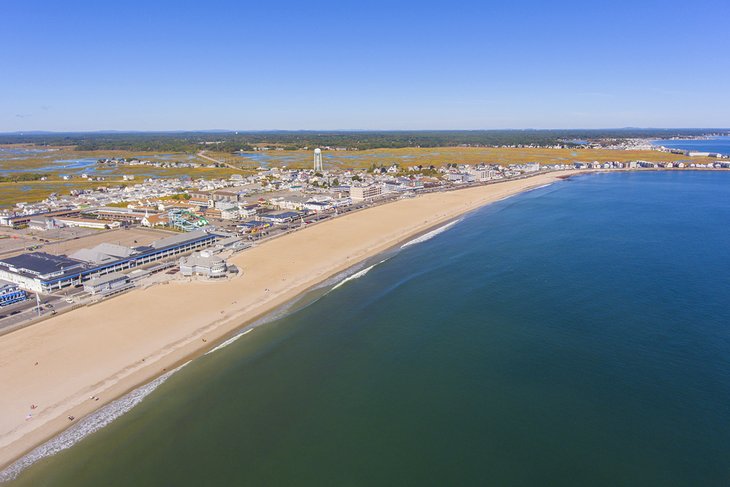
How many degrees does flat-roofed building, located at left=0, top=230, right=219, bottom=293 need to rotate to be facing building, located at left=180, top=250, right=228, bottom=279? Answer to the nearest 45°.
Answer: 0° — it already faces it

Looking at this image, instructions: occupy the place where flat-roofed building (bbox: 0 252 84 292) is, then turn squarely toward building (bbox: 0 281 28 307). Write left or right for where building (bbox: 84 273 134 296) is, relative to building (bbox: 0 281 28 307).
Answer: left

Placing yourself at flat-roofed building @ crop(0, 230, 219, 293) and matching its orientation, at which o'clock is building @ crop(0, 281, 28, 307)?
The building is roughly at 3 o'clock from the flat-roofed building.

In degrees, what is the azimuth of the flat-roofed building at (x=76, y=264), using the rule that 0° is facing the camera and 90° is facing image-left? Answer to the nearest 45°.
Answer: approximately 315°
